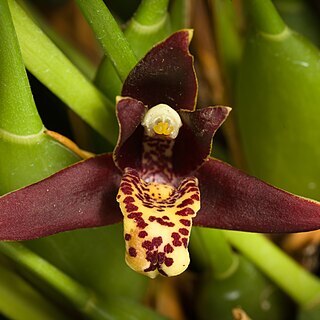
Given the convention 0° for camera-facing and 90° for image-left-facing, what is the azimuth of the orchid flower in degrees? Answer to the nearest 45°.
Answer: approximately 0°
